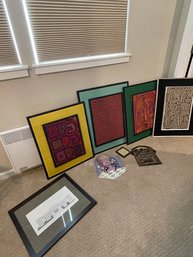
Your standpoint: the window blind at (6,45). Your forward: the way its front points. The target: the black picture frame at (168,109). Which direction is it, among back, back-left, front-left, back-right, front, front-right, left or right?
front-left

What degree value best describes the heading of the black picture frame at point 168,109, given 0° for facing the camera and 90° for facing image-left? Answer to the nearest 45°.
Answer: approximately 0°

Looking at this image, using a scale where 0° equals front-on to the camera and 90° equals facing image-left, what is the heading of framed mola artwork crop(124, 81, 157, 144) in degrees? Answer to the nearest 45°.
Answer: approximately 315°

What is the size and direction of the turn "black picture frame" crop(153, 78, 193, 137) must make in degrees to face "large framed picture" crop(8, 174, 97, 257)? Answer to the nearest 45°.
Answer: approximately 45° to its right

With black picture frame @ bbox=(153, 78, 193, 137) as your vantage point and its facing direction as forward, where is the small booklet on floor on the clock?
The small booklet on floor is roughly at 1 o'clock from the black picture frame.

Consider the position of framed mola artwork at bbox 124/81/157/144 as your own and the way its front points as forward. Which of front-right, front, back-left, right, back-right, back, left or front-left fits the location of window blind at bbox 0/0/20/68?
right
